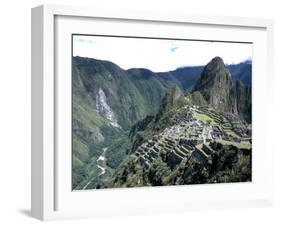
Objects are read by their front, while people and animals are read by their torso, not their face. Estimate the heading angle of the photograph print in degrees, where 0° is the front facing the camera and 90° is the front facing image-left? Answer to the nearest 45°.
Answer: approximately 315°

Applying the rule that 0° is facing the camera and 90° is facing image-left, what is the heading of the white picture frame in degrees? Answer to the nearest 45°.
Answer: approximately 315°
